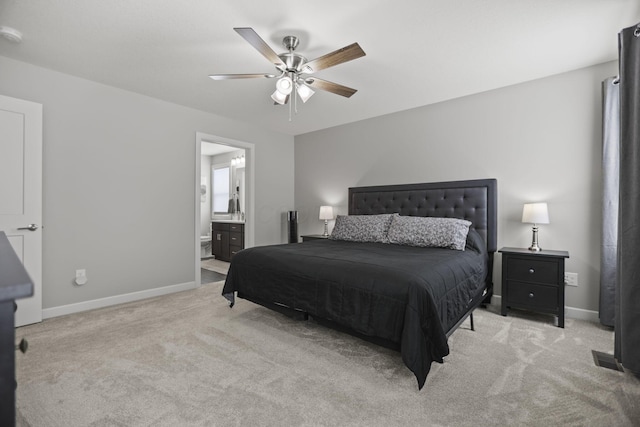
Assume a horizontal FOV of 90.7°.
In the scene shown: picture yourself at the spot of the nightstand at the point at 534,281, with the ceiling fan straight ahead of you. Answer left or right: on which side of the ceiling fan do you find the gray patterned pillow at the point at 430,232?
right

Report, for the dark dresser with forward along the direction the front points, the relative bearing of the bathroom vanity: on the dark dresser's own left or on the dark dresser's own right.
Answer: on the dark dresser's own left

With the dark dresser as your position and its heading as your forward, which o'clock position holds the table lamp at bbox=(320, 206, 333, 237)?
The table lamp is roughly at 11 o'clock from the dark dresser.

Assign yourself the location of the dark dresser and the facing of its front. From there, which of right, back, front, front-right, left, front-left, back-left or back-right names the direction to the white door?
left

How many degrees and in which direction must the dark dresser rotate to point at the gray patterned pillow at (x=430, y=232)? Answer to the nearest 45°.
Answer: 0° — it already faces it

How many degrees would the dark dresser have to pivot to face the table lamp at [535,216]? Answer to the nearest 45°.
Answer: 0° — it already faces it

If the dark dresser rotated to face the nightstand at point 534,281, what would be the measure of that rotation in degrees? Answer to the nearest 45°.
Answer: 0° — it already faces it

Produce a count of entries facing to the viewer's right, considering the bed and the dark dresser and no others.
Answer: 1

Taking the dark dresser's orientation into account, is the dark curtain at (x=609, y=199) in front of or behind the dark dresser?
in front

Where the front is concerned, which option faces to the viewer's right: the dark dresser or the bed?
the dark dresser

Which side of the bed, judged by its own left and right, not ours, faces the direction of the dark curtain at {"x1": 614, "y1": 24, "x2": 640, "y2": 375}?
left

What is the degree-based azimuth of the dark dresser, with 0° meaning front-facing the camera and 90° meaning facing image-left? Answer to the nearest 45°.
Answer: approximately 270°

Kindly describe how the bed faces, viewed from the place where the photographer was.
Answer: facing the viewer and to the left of the viewer

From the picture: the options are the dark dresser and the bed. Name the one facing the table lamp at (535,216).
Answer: the dark dresser

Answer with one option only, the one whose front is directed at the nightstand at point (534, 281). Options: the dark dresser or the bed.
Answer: the dark dresser

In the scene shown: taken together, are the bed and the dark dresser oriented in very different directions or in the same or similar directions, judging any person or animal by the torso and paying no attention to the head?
very different directions

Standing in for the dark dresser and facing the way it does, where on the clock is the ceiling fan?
The ceiling fan is roughly at 11 o'clock from the dark dresser.
